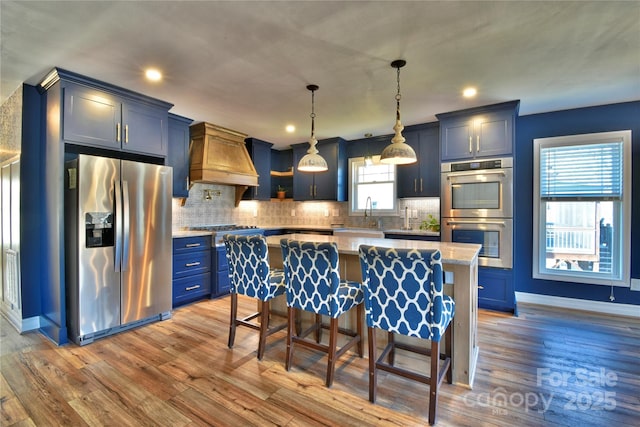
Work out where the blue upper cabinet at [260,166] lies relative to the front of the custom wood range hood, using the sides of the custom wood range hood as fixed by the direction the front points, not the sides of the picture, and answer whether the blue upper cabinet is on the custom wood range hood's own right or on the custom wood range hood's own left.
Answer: on the custom wood range hood's own left

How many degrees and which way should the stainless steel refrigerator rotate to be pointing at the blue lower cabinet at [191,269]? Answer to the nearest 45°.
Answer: approximately 90° to its left

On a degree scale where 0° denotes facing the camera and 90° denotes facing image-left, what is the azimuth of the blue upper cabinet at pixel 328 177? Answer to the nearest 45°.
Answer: approximately 45°

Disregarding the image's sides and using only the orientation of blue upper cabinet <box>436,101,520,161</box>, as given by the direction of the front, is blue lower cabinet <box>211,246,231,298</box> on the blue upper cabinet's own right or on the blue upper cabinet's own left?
on the blue upper cabinet's own right

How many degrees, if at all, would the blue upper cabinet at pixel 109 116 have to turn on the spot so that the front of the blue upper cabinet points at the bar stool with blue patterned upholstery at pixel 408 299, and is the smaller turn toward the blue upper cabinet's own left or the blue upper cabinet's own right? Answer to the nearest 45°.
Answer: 0° — it already faces it

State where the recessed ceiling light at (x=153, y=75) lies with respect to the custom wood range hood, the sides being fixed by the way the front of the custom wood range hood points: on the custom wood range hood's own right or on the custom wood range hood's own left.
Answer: on the custom wood range hood's own right

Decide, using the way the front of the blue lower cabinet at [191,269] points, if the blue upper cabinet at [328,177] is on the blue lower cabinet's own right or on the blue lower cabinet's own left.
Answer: on the blue lower cabinet's own left

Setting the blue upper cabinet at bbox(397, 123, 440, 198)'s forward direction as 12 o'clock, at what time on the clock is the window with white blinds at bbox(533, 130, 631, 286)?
The window with white blinds is roughly at 9 o'clock from the blue upper cabinet.
